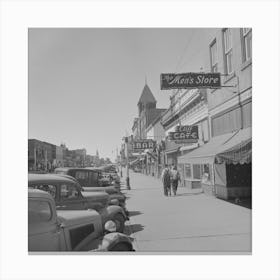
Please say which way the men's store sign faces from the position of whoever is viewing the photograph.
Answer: facing the viewer

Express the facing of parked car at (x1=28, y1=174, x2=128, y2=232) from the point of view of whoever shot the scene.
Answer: facing to the right of the viewer

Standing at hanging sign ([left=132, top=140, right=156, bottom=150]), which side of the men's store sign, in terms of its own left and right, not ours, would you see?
back

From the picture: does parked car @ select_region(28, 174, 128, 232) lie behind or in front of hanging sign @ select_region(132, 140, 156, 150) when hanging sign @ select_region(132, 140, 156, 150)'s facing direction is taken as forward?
in front

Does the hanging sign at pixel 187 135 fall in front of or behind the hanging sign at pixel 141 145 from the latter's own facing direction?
in front

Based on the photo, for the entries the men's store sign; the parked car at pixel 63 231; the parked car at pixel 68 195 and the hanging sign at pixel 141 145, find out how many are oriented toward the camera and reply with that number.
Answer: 2

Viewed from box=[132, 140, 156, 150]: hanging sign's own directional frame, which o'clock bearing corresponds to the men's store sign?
The men's store sign is roughly at 12 o'clock from the hanging sign.

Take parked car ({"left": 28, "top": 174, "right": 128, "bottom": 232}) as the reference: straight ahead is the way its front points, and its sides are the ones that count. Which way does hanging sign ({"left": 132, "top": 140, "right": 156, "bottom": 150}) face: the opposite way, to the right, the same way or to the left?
to the right

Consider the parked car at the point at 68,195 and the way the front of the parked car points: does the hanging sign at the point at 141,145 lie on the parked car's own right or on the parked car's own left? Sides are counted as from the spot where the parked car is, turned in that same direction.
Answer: on the parked car's own left

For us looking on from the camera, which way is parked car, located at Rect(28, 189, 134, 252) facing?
facing to the right of the viewer

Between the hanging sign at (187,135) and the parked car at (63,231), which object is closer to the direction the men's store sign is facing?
the parked car

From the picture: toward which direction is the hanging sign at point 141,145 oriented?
toward the camera

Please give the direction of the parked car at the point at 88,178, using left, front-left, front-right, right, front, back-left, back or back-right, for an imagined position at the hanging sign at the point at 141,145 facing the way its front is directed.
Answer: front

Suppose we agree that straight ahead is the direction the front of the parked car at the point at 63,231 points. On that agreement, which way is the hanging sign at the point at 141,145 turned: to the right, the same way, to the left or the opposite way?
to the right
